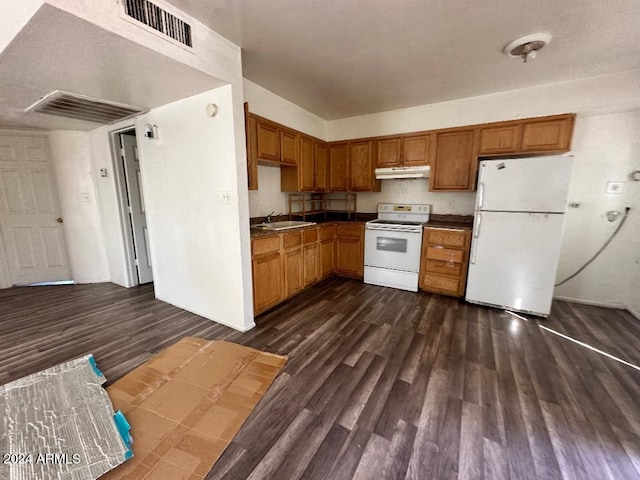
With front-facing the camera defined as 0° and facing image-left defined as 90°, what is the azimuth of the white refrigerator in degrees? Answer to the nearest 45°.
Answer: approximately 0°

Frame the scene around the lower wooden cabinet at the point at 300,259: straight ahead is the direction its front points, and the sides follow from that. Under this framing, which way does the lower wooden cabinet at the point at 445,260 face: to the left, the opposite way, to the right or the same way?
to the right

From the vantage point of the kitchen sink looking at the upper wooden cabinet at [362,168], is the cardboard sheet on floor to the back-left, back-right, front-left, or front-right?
back-right

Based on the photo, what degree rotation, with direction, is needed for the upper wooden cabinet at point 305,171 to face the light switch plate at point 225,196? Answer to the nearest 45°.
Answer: approximately 90° to its right

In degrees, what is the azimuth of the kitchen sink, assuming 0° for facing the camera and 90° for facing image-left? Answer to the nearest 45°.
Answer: approximately 315°

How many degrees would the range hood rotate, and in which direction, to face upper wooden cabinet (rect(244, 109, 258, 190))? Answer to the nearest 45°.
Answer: approximately 45° to its right
